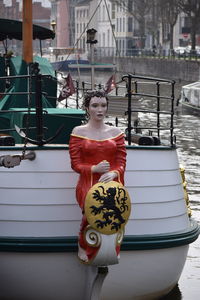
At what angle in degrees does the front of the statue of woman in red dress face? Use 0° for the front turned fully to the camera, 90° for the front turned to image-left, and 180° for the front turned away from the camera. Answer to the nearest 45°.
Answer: approximately 0°

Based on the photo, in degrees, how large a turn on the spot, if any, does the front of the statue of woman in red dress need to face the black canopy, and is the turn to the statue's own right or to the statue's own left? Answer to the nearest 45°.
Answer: approximately 180°

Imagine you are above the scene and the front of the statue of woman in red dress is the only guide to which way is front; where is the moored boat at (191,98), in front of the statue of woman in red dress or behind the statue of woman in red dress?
behind
